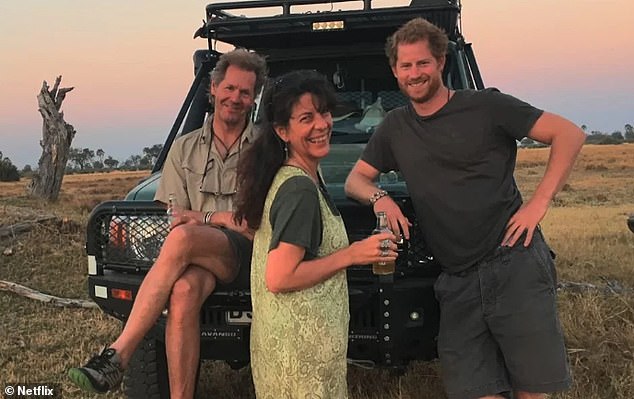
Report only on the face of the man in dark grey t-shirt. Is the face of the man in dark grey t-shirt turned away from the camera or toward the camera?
toward the camera

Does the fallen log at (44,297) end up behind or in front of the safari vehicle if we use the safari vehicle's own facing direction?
behind

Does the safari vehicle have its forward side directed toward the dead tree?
no

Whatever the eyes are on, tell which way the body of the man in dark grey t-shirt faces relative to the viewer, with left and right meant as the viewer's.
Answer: facing the viewer

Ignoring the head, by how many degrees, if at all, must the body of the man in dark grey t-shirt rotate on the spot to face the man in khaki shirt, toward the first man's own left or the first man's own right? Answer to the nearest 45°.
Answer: approximately 90° to the first man's own right

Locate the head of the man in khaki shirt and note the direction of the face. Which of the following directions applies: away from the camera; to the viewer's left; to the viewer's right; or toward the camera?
toward the camera

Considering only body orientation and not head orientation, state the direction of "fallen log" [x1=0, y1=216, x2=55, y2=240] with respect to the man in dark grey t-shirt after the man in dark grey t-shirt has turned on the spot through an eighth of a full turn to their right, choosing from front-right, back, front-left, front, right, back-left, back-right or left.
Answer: right

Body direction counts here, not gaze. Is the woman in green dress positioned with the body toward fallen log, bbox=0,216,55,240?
no

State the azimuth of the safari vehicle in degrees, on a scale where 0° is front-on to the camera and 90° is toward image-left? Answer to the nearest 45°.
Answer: approximately 0°

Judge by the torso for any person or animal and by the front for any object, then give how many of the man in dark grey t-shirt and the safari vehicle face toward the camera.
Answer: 2

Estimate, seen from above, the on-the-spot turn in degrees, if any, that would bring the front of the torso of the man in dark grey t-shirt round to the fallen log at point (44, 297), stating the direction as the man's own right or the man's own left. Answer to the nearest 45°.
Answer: approximately 135° to the man's own right

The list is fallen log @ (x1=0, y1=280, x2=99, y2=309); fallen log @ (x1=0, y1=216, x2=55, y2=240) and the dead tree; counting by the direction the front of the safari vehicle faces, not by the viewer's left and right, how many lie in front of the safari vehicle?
0

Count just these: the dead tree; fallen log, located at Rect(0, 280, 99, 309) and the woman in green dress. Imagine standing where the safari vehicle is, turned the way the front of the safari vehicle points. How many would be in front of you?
1
